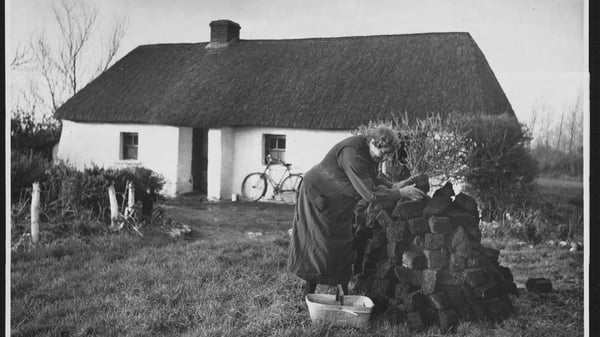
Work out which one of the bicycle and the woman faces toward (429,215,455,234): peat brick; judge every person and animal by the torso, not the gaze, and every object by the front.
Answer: the woman

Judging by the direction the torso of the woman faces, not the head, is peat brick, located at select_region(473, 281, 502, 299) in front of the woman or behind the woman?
in front

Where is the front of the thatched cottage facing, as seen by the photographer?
facing the viewer

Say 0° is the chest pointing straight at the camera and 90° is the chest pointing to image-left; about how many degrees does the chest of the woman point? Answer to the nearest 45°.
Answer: approximately 270°

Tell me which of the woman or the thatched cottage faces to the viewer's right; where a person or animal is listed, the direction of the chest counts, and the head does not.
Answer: the woman

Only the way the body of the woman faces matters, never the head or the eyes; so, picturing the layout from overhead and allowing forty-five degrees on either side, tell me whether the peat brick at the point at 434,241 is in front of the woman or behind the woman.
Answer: in front
